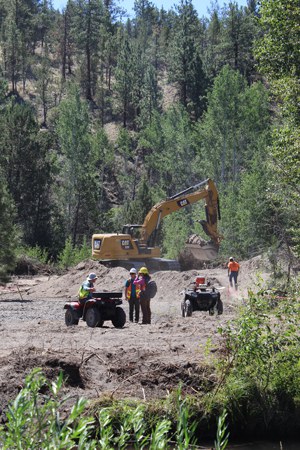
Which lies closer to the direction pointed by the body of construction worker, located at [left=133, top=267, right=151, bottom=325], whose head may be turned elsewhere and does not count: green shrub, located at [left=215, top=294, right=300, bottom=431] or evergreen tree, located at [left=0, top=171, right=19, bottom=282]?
the evergreen tree

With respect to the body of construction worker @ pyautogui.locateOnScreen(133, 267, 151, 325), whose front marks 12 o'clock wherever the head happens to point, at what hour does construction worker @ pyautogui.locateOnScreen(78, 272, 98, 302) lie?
construction worker @ pyautogui.locateOnScreen(78, 272, 98, 302) is roughly at 11 o'clock from construction worker @ pyautogui.locateOnScreen(133, 267, 151, 325).

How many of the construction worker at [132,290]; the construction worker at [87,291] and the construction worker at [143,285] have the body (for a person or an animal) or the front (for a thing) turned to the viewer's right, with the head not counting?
1

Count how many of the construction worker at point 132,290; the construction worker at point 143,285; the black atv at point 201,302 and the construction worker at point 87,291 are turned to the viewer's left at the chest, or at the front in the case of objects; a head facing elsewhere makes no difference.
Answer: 1

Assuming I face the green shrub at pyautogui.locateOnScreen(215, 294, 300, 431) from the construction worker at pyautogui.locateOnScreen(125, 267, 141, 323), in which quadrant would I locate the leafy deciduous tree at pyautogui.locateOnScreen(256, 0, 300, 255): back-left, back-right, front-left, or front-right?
back-left

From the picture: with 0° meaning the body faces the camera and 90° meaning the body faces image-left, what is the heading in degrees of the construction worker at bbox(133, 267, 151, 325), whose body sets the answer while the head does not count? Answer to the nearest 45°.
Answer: approximately 90°
